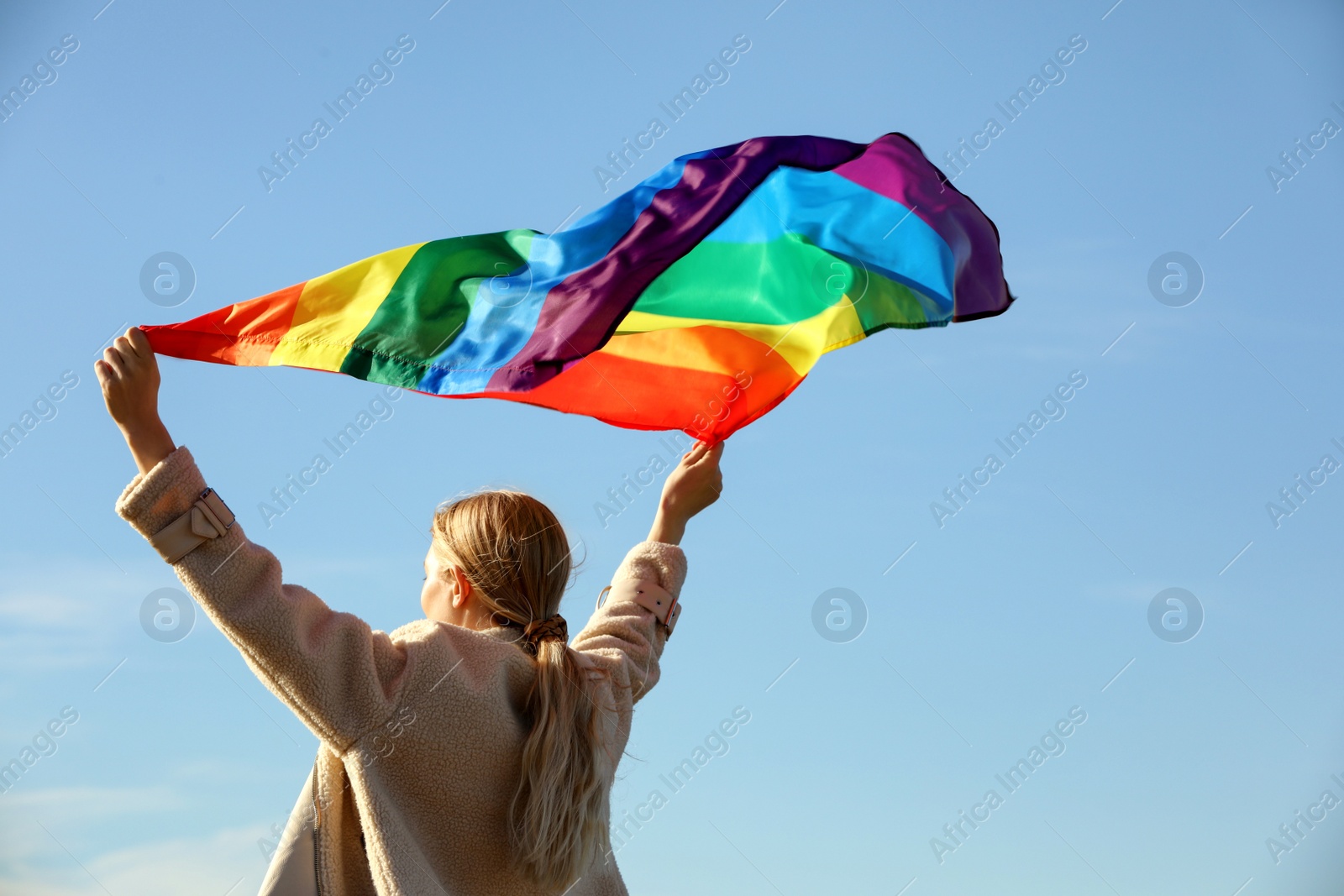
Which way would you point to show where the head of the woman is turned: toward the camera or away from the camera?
away from the camera

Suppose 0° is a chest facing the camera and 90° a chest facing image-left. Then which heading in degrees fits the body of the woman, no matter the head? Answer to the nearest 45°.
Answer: approximately 135°
